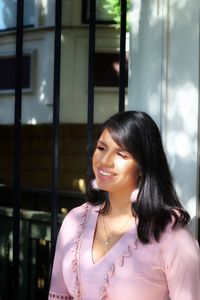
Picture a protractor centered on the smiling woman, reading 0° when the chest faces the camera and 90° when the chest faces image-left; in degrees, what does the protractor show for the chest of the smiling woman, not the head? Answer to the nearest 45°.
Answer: approximately 45°
